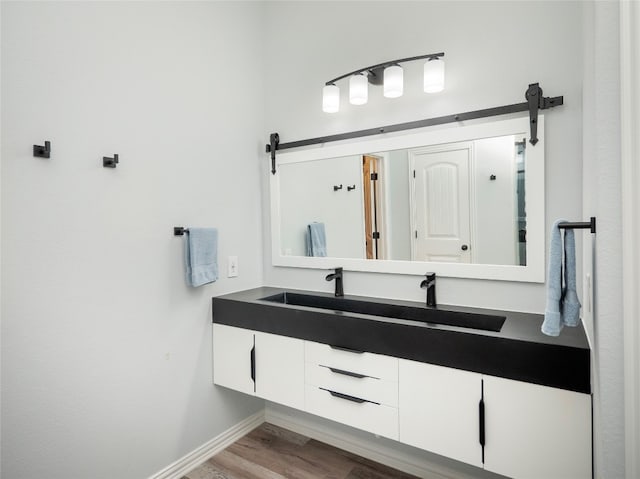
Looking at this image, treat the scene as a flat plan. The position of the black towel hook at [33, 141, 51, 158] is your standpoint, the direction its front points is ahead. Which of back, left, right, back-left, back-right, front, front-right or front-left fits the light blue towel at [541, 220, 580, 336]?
front

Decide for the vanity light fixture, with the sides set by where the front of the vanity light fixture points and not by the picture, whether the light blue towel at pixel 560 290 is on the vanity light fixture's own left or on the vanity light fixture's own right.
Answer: on the vanity light fixture's own left

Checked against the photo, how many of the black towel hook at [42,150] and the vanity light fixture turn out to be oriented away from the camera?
0

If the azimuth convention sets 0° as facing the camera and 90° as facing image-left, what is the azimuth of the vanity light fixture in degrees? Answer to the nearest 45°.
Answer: approximately 45°

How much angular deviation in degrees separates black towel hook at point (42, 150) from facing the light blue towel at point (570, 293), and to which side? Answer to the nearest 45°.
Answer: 0° — it already faces it

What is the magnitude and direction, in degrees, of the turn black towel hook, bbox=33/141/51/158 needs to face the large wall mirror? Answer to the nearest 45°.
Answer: approximately 45° to its left

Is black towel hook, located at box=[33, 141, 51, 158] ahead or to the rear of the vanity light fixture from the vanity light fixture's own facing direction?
ahead

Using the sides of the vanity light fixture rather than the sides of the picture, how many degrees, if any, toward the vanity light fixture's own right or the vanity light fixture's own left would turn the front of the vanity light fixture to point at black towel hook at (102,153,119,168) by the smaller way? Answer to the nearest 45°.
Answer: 0° — it already faces it

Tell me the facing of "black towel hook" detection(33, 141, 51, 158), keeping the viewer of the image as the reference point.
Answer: facing the viewer and to the right of the viewer
